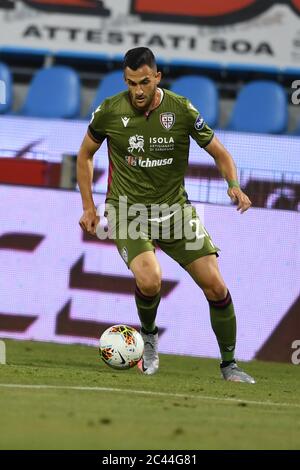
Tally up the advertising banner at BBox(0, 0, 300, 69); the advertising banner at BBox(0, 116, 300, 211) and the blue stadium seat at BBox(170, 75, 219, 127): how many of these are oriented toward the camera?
3

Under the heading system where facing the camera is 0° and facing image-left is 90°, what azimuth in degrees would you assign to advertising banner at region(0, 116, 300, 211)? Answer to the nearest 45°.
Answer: approximately 0°

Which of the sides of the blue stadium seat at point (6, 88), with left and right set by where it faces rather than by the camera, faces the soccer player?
front

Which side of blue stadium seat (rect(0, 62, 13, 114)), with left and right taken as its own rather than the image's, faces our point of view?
front

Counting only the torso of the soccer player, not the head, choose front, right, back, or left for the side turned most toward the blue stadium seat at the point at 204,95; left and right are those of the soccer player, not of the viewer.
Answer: back

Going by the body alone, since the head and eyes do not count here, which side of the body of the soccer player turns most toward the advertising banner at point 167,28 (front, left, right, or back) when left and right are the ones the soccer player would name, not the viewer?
back

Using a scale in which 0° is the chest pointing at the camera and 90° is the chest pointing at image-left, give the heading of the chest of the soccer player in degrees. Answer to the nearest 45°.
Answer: approximately 0°

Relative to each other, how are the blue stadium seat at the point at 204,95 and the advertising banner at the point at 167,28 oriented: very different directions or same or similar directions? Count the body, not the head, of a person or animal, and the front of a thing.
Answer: same or similar directions

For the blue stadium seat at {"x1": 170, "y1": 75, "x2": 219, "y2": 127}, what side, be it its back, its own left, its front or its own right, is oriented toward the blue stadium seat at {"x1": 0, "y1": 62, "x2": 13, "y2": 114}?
right

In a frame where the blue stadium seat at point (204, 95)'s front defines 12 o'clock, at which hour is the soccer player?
The soccer player is roughly at 12 o'clock from the blue stadium seat.

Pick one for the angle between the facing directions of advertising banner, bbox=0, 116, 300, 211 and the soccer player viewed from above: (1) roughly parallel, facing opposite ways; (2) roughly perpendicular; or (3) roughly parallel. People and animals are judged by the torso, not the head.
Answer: roughly parallel

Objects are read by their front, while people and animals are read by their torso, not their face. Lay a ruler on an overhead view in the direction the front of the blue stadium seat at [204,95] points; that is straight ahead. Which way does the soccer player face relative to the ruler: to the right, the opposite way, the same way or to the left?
the same way

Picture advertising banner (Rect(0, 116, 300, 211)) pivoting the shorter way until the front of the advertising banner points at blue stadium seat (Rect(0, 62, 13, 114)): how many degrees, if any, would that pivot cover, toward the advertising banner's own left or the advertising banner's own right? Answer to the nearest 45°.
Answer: approximately 135° to the advertising banner's own right

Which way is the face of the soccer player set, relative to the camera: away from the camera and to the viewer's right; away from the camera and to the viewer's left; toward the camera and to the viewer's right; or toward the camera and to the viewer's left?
toward the camera and to the viewer's left

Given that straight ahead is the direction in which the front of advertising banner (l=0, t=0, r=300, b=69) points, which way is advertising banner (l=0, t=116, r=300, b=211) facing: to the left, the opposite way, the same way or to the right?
the same way

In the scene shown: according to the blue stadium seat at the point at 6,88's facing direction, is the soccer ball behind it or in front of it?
in front

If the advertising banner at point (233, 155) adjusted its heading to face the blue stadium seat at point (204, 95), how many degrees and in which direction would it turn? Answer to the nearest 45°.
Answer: approximately 180°

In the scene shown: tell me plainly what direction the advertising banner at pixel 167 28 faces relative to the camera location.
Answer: facing the viewer

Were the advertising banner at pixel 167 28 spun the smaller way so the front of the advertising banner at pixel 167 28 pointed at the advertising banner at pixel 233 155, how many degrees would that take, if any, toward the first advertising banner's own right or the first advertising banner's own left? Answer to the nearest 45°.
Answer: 0° — it already faces it

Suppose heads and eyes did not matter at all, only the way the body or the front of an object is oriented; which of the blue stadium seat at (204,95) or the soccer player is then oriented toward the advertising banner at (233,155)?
the blue stadium seat
